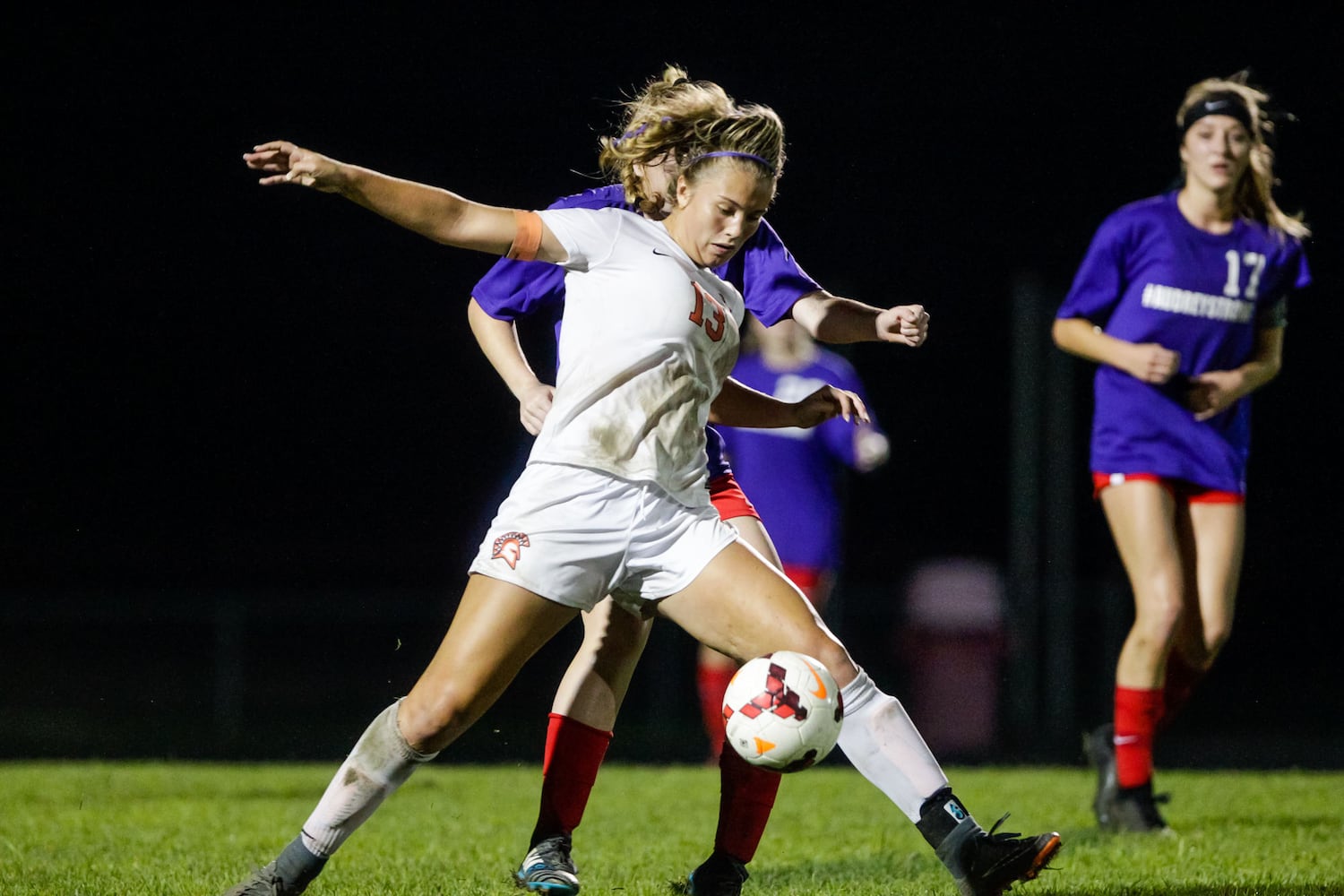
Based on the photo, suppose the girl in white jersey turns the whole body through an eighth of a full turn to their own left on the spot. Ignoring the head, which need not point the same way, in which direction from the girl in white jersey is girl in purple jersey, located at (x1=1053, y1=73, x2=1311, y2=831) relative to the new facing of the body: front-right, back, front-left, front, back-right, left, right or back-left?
front-left

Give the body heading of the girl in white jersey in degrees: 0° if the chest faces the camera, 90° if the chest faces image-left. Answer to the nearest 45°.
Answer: approximately 315°
